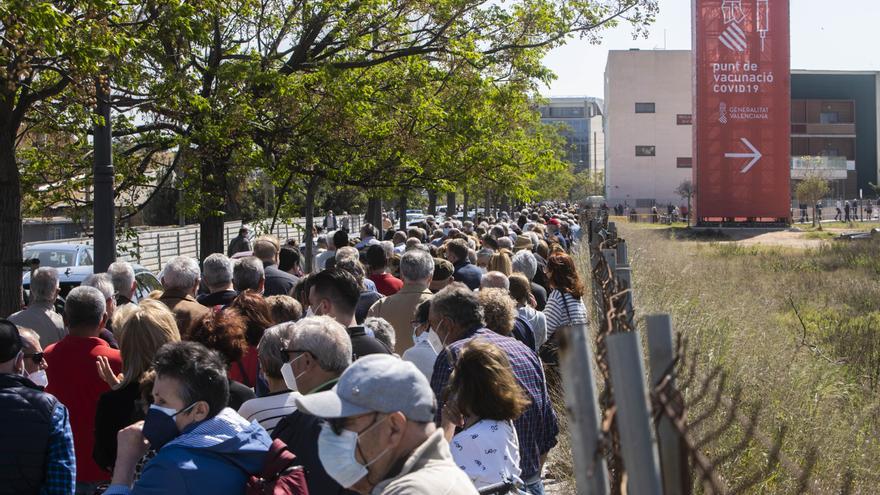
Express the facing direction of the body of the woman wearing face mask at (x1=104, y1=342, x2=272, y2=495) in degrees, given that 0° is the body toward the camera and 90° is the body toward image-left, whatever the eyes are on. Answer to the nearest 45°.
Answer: approximately 90°

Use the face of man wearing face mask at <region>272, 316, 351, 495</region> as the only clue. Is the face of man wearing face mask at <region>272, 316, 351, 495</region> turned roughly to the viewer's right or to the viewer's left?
to the viewer's left

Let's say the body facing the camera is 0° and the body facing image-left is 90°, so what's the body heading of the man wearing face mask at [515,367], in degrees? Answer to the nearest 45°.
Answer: approximately 135°
